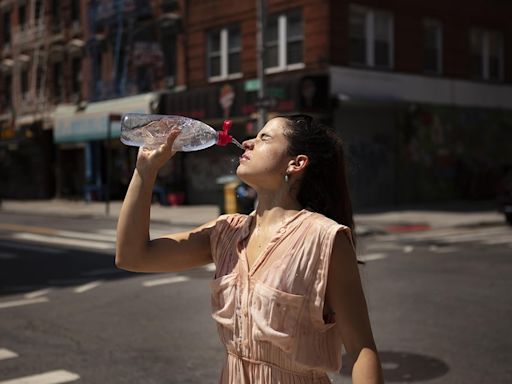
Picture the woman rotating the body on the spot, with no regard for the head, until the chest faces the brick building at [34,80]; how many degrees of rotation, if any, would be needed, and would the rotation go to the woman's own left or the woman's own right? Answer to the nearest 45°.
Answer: approximately 135° to the woman's own right

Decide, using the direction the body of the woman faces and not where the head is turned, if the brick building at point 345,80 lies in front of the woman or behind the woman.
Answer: behind

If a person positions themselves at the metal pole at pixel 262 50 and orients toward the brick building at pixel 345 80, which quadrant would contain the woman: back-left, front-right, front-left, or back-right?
back-right

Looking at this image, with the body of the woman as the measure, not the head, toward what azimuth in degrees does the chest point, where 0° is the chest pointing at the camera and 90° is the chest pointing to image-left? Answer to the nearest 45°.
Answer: approximately 45°

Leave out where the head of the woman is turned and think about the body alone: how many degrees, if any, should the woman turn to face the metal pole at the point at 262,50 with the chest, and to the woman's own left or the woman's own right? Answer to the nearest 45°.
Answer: approximately 135° to the woman's own right

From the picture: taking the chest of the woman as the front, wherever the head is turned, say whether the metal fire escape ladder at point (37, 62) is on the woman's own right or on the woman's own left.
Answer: on the woman's own right
